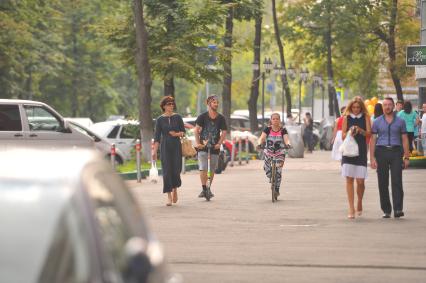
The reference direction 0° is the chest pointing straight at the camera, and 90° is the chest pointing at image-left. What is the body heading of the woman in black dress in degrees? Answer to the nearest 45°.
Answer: approximately 0°

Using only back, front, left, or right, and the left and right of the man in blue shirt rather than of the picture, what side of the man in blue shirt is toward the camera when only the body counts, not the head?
front

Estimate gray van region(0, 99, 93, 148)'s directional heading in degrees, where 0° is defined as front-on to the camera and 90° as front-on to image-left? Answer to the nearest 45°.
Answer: approximately 270°

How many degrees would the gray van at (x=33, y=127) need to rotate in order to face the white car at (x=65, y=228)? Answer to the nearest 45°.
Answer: approximately 90° to its right

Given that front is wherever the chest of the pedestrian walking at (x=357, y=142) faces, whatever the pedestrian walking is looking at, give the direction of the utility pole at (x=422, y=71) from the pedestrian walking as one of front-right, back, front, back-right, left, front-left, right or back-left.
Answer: back

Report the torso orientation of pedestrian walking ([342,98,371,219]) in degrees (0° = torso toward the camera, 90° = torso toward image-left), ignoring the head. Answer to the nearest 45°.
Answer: approximately 0°

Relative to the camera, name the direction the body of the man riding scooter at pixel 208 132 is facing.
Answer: toward the camera

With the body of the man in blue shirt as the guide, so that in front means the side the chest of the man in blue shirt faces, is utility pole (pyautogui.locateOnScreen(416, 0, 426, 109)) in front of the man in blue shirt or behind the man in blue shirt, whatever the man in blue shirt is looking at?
behind

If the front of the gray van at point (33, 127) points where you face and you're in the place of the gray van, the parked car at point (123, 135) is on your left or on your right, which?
on your left
